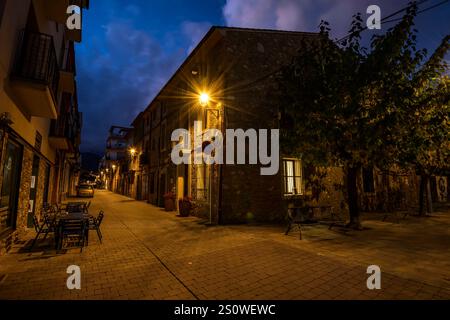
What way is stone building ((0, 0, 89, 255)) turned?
to the viewer's right

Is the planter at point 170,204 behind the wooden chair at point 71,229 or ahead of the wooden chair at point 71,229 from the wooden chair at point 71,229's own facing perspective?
ahead

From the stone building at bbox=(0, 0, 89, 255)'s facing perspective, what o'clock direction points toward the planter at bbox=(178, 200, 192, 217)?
The planter is roughly at 11 o'clock from the stone building.

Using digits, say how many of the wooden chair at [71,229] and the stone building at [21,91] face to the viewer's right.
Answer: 1

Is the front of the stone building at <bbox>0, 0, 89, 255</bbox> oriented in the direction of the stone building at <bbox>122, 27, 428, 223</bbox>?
yes

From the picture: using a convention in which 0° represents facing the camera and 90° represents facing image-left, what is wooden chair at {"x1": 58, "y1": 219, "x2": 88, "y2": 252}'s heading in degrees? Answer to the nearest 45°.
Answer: approximately 180°

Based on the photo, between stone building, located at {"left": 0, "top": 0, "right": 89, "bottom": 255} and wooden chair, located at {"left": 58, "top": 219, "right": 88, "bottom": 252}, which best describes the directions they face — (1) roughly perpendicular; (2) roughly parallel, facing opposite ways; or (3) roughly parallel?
roughly perpendicular

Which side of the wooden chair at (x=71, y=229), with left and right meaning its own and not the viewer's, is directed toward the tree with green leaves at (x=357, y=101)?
right
